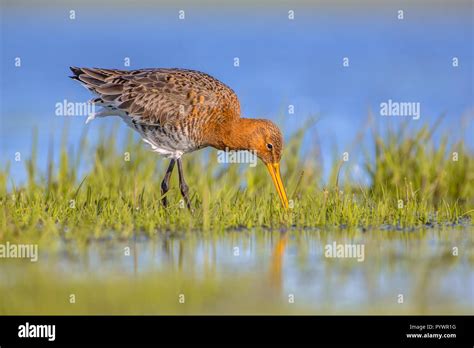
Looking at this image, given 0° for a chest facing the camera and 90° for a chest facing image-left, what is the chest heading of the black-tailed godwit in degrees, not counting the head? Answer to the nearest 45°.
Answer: approximately 270°
